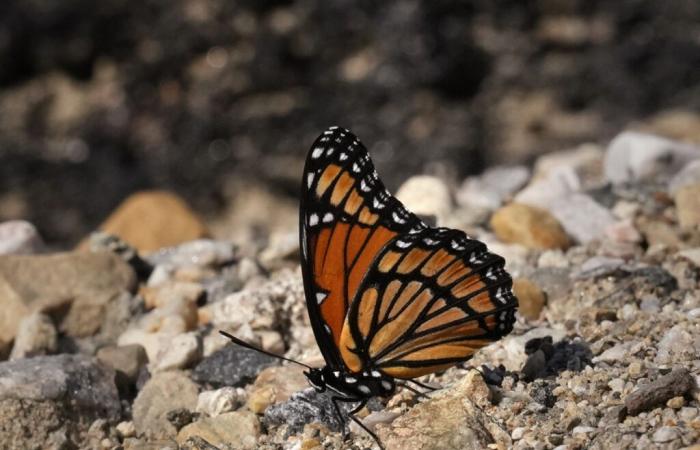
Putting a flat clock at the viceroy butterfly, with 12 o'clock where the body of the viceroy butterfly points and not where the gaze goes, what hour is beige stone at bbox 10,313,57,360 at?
The beige stone is roughly at 1 o'clock from the viceroy butterfly.

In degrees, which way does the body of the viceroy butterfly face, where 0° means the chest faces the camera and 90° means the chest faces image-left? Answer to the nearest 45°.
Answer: approximately 90°

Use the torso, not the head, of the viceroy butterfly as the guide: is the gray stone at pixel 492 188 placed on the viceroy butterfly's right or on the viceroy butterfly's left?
on the viceroy butterfly's right

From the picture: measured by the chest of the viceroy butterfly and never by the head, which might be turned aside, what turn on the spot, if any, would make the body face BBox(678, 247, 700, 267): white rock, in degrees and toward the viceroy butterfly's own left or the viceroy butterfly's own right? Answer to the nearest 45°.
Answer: approximately 135° to the viceroy butterfly's own right

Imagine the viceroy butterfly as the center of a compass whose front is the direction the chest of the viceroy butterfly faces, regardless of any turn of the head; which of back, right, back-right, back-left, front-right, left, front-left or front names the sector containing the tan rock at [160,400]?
front-right

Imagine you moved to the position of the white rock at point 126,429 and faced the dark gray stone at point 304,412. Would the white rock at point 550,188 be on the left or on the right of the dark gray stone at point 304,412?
left

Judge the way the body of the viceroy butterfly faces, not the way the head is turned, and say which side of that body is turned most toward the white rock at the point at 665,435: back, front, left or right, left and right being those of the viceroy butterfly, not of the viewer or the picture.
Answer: back

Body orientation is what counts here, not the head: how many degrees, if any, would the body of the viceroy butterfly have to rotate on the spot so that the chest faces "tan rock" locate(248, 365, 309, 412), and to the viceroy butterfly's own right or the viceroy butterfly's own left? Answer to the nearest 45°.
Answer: approximately 45° to the viceroy butterfly's own right

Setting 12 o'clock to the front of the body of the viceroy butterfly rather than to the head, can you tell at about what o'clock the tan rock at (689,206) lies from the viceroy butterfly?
The tan rock is roughly at 5 o'clock from the viceroy butterfly.

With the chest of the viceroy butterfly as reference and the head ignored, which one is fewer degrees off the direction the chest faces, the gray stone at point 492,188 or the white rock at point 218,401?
the white rock

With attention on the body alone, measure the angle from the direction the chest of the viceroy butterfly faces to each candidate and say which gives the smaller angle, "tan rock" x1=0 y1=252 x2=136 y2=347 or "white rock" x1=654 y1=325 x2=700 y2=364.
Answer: the tan rock

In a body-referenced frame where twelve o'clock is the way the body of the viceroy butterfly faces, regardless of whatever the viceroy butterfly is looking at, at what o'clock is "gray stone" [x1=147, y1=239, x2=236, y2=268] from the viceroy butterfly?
The gray stone is roughly at 2 o'clock from the viceroy butterfly.
